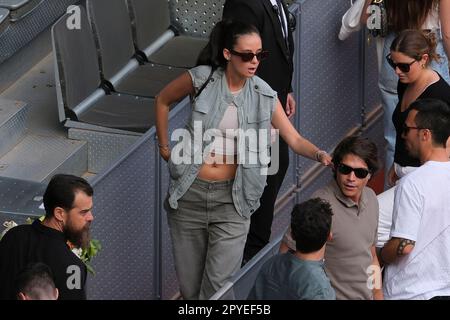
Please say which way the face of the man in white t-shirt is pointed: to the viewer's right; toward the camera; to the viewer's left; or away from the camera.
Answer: to the viewer's left

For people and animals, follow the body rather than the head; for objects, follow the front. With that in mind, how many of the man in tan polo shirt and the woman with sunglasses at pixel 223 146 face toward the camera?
2

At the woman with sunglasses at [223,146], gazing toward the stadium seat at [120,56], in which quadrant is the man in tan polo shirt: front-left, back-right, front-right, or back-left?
back-right

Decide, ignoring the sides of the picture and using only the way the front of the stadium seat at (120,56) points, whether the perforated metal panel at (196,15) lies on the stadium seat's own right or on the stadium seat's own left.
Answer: on the stadium seat's own left
